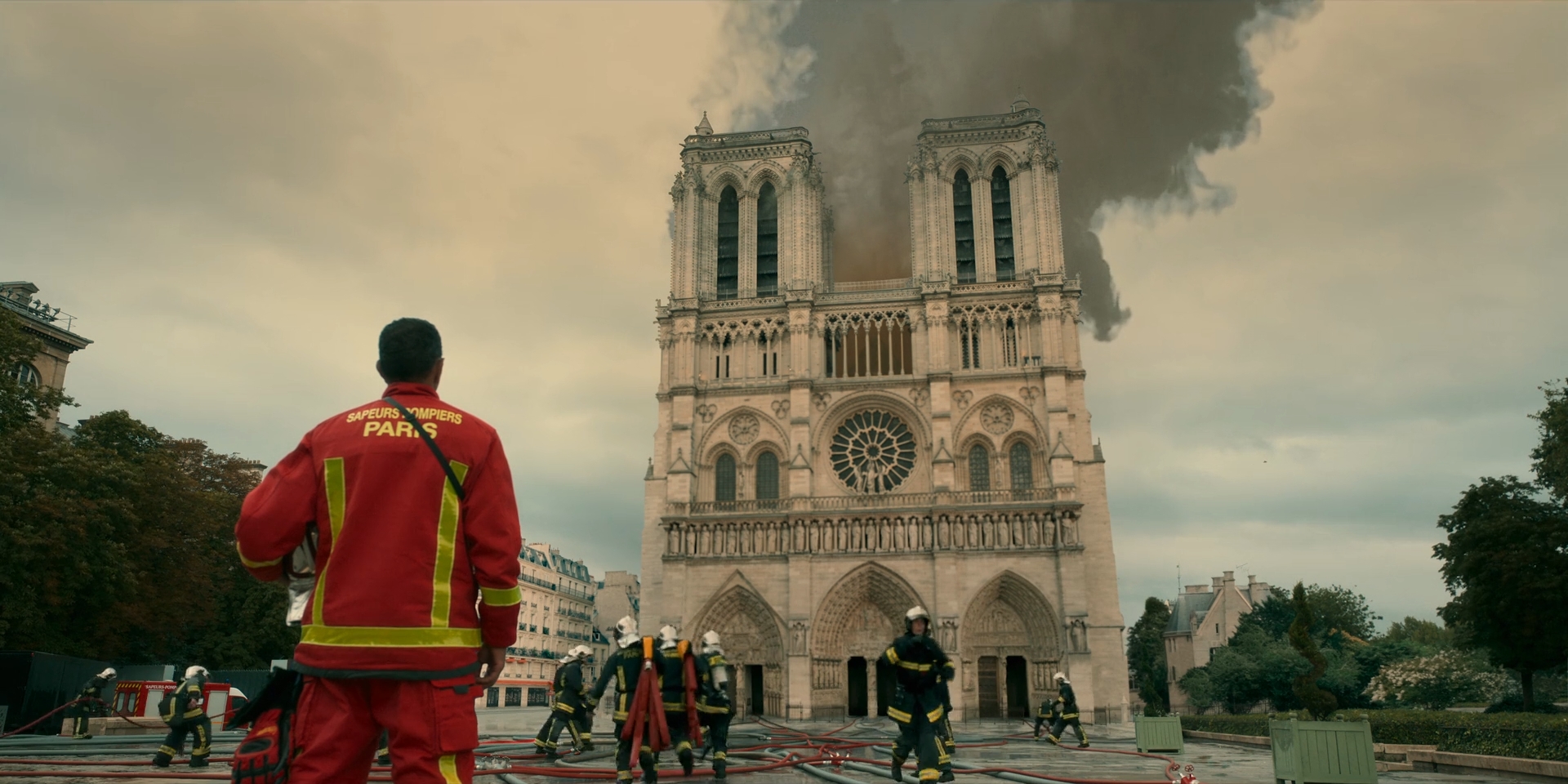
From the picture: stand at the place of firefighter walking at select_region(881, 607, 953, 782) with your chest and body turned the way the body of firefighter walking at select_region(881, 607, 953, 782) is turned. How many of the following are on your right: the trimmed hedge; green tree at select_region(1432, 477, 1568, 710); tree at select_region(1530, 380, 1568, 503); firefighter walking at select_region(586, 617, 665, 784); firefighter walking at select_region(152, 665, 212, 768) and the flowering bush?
2

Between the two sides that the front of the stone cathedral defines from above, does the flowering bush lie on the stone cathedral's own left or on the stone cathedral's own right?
on the stone cathedral's own left

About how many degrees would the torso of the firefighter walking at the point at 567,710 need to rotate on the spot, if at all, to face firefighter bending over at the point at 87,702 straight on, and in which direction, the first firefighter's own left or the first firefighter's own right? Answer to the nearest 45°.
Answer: approximately 135° to the first firefighter's own left

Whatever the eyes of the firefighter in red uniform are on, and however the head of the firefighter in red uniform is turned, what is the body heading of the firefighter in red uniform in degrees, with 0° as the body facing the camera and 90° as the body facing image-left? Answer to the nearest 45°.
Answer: approximately 180°

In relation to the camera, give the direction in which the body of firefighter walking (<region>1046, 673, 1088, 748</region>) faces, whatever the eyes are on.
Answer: to the viewer's left

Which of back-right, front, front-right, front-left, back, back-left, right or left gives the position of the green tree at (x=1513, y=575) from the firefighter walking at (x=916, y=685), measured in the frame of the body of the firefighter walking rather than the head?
back-left
